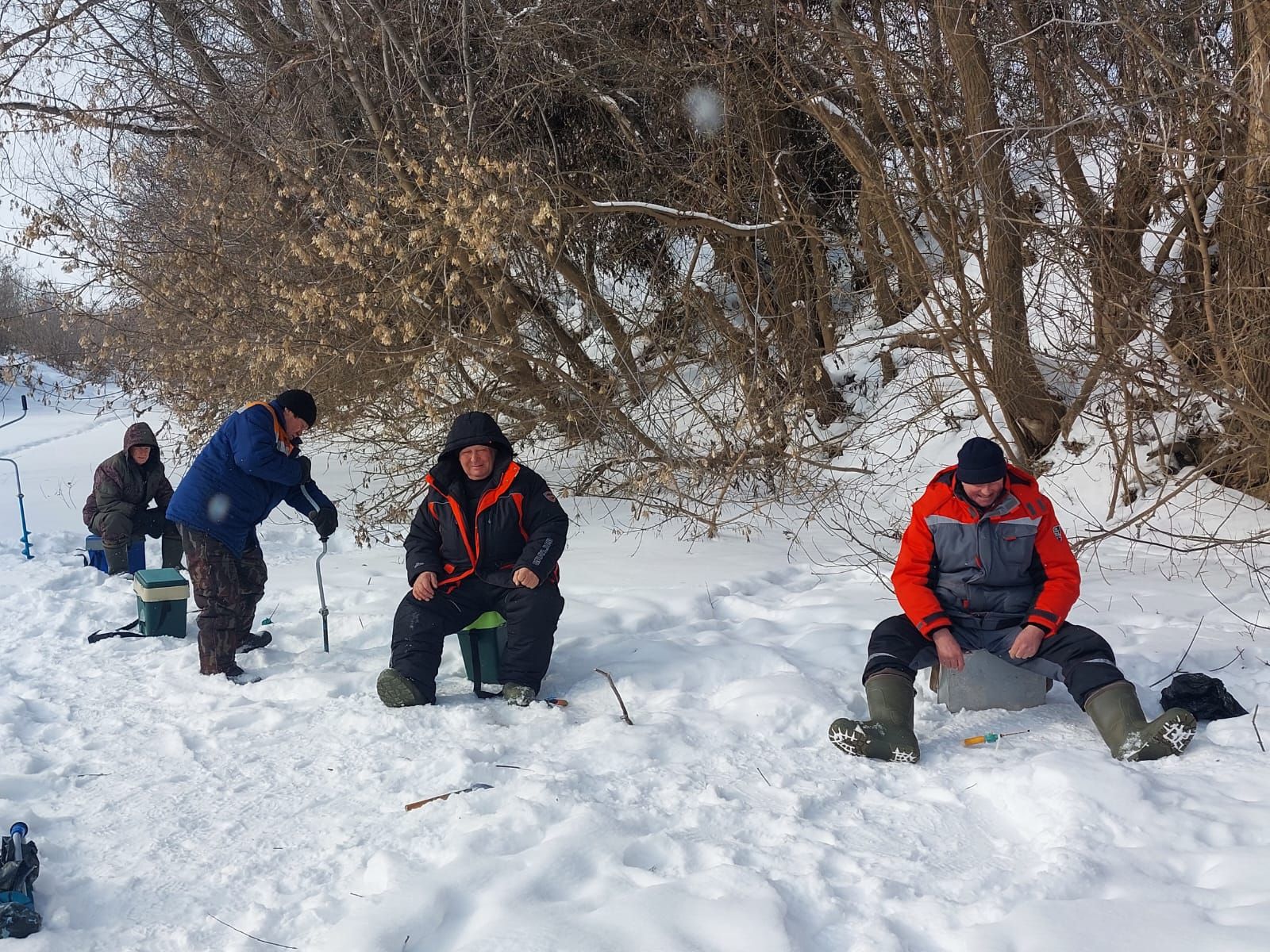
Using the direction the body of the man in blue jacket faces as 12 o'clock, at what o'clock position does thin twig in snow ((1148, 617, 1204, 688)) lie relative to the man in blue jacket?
The thin twig in snow is roughly at 1 o'clock from the man in blue jacket.

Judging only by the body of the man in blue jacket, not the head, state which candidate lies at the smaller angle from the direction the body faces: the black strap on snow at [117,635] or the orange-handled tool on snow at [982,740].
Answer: the orange-handled tool on snow

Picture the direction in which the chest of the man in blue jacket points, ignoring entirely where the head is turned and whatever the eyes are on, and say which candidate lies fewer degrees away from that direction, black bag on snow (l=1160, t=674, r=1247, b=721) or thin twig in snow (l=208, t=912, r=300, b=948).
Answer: the black bag on snow

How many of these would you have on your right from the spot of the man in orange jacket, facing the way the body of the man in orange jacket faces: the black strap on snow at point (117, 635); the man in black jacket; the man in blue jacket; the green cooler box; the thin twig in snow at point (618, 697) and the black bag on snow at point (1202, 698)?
5

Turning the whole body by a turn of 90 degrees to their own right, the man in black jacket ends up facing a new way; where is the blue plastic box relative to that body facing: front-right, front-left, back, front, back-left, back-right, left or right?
front-right

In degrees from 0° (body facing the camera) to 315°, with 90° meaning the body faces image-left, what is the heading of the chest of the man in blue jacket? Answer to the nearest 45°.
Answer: approximately 270°

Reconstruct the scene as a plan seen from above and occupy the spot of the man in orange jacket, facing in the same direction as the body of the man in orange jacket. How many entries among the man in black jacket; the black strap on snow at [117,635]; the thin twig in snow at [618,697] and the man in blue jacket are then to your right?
4

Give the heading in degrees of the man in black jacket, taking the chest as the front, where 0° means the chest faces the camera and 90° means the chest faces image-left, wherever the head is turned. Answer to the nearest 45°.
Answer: approximately 0°

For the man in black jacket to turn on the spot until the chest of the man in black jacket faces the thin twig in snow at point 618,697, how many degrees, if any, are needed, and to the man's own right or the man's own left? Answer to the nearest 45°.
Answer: approximately 45° to the man's own left
